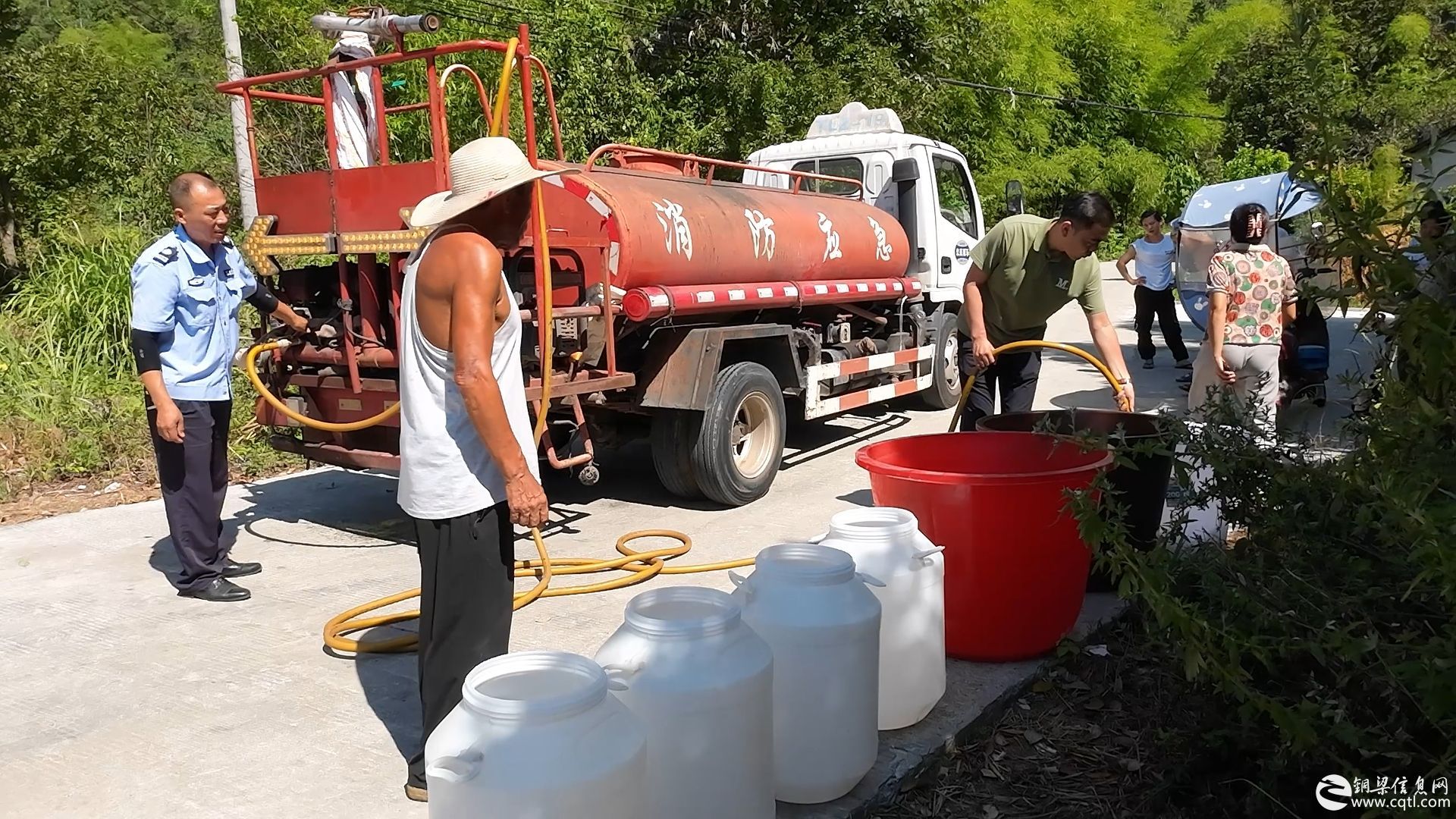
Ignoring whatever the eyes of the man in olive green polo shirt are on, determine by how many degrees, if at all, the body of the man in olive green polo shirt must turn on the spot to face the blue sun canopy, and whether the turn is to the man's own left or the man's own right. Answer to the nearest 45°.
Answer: approximately 135° to the man's own left

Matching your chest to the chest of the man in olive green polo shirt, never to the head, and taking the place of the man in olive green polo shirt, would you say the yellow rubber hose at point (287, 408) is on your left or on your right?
on your right

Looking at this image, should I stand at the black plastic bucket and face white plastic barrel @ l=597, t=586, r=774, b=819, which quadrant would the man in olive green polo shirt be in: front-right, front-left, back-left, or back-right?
back-right

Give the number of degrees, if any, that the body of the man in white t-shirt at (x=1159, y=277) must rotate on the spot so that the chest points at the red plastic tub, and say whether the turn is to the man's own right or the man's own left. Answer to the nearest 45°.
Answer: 0° — they already face it

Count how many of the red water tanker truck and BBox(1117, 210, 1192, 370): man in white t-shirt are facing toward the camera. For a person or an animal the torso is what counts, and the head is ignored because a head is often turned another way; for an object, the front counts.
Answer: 1

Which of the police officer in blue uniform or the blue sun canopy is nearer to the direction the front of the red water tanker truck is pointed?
the blue sun canopy

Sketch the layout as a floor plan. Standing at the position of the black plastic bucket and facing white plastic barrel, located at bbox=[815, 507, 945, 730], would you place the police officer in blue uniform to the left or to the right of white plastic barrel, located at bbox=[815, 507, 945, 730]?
right

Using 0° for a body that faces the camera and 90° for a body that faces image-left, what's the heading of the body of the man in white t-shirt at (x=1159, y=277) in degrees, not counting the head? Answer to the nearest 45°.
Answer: approximately 0°

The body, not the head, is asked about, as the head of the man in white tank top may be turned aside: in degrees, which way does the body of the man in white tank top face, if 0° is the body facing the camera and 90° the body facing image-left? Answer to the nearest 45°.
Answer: approximately 270°
